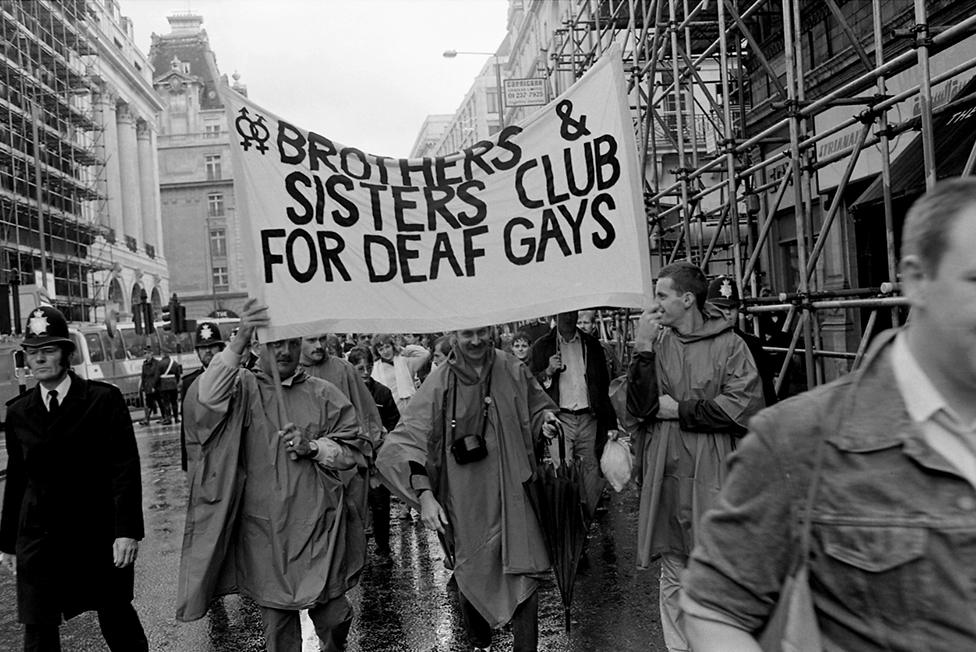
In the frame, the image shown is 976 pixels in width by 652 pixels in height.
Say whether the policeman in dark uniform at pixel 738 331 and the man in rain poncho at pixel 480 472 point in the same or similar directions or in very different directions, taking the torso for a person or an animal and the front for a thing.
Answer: same or similar directions

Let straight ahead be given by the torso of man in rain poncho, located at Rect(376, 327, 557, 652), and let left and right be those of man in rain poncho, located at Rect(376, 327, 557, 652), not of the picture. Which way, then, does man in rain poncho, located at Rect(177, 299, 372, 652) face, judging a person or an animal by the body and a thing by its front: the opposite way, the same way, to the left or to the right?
the same way

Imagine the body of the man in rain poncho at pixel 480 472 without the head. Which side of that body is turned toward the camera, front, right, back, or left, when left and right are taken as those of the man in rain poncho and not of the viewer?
front

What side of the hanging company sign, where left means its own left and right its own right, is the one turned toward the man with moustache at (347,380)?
front

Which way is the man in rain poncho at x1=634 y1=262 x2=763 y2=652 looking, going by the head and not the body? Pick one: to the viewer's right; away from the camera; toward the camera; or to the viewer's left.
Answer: to the viewer's left

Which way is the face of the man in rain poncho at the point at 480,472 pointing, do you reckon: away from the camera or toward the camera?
toward the camera

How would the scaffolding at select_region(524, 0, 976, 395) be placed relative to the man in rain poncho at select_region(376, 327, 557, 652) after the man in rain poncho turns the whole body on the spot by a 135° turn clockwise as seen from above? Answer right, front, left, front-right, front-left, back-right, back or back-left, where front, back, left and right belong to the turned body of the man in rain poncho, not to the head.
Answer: right

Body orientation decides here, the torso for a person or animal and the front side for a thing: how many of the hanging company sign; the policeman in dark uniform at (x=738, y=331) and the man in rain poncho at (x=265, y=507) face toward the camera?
3

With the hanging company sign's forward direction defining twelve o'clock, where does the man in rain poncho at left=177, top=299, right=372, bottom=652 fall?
The man in rain poncho is roughly at 12 o'clock from the hanging company sign.

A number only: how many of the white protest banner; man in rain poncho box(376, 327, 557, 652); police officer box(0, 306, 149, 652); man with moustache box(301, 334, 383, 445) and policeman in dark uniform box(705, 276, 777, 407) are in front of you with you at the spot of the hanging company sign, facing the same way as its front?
5

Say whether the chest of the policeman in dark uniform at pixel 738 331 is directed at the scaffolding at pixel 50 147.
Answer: no

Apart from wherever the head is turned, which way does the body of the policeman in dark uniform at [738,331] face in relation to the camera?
toward the camera

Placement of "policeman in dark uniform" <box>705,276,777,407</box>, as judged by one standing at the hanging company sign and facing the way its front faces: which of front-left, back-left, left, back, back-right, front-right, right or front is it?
front

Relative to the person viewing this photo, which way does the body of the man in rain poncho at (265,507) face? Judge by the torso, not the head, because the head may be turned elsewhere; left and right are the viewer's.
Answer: facing the viewer

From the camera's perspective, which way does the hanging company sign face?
toward the camera

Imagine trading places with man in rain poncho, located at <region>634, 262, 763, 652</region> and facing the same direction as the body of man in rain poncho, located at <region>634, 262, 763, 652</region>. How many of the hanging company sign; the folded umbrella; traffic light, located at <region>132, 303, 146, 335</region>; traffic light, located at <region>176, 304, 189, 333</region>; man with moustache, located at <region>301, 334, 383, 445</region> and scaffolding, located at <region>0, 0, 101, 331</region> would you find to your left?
0

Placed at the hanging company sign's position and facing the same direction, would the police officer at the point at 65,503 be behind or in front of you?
in front

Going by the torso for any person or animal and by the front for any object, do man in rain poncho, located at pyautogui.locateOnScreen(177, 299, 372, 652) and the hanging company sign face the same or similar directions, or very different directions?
same or similar directions

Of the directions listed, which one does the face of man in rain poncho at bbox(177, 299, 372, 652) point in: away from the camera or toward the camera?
toward the camera

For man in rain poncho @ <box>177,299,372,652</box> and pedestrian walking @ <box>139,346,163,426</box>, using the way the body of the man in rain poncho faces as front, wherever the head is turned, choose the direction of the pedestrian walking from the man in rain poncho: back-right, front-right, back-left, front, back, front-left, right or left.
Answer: back
